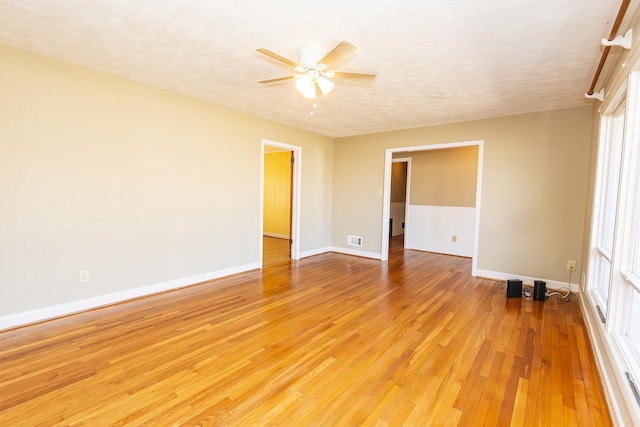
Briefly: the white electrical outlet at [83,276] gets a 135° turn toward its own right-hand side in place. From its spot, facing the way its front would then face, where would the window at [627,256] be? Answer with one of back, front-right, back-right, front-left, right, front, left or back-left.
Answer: back

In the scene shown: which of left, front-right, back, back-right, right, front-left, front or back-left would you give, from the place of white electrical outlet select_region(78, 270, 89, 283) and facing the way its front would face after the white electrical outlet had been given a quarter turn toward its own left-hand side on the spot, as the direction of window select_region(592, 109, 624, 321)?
front-right

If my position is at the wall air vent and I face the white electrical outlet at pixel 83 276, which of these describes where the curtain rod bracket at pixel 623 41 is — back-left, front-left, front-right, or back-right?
front-left

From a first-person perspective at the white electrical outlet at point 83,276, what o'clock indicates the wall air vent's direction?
The wall air vent is roughly at 9 o'clock from the white electrical outlet.

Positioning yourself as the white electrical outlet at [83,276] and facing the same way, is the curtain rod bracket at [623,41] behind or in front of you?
in front

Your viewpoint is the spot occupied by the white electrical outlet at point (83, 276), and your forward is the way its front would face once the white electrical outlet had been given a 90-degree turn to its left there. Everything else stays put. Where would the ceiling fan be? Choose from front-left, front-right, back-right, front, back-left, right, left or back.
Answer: front-right

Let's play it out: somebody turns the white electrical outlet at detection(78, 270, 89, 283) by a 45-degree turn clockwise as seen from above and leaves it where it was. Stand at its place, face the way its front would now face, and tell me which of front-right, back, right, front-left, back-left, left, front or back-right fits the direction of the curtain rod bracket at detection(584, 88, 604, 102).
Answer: left
